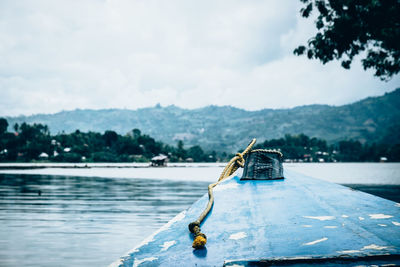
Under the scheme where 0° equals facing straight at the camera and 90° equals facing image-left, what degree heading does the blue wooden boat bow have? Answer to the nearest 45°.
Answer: approximately 180°
